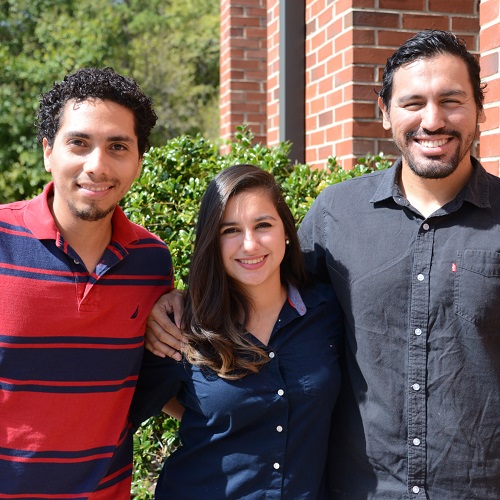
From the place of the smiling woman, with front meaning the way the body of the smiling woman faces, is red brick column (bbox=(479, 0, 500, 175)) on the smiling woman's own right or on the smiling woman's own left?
on the smiling woman's own left

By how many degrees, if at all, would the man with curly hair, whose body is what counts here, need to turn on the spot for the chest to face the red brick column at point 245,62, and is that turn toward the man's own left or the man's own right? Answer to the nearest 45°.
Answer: approximately 180°

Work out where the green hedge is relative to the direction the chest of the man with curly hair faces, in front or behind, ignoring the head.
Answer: behind

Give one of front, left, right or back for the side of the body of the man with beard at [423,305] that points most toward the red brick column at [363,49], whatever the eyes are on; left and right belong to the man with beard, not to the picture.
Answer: back

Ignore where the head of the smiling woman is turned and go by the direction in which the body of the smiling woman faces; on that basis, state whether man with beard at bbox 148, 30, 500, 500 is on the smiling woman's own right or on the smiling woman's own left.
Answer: on the smiling woman's own left

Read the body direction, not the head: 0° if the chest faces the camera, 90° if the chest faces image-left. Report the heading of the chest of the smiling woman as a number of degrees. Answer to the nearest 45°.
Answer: approximately 0°
